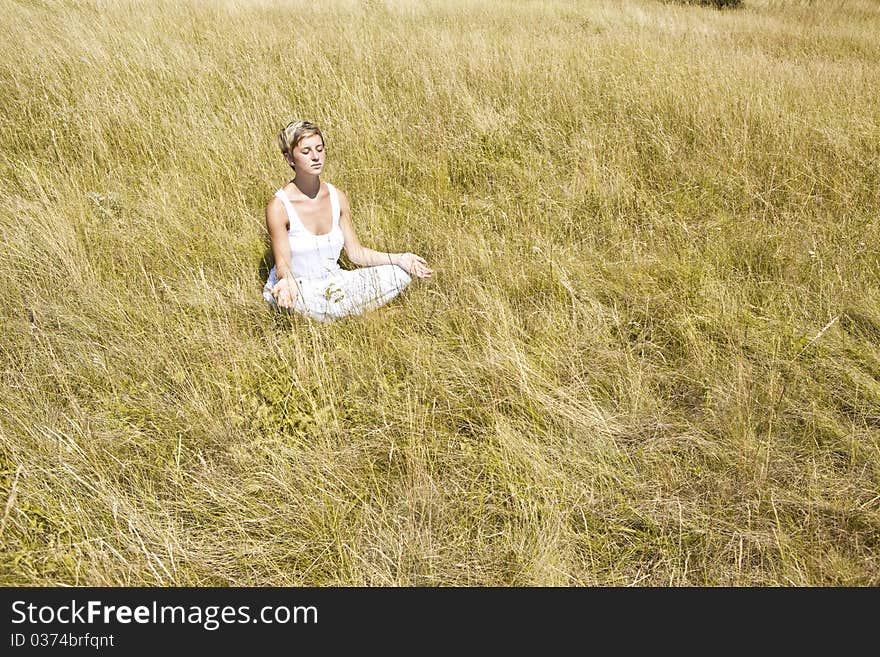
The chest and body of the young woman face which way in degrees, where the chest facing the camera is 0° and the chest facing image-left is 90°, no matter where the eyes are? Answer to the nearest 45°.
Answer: approximately 315°

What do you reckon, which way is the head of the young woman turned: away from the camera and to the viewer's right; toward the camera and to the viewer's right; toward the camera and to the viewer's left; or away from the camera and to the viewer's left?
toward the camera and to the viewer's right
